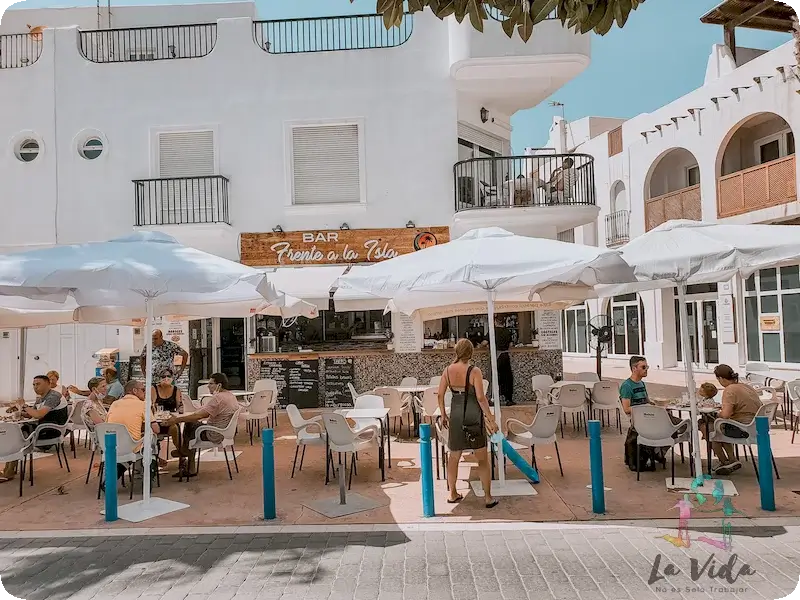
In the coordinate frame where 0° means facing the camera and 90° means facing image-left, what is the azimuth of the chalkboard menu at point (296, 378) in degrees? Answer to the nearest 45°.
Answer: approximately 0°

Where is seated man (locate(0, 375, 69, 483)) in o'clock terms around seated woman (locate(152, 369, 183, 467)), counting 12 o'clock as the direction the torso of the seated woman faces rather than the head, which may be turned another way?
The seated man is roughly at 4 o'clock from the seated woman.

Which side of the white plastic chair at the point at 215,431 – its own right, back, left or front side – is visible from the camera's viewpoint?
left

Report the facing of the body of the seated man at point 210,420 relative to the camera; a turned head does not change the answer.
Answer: to the viewer's left

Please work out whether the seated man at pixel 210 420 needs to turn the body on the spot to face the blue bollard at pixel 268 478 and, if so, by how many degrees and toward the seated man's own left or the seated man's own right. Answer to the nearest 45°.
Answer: approximately 90° to the seated man's own left

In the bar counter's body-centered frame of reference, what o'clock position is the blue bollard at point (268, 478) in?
The blue bollard is roughly at 12 o'clock from the bar counter.
